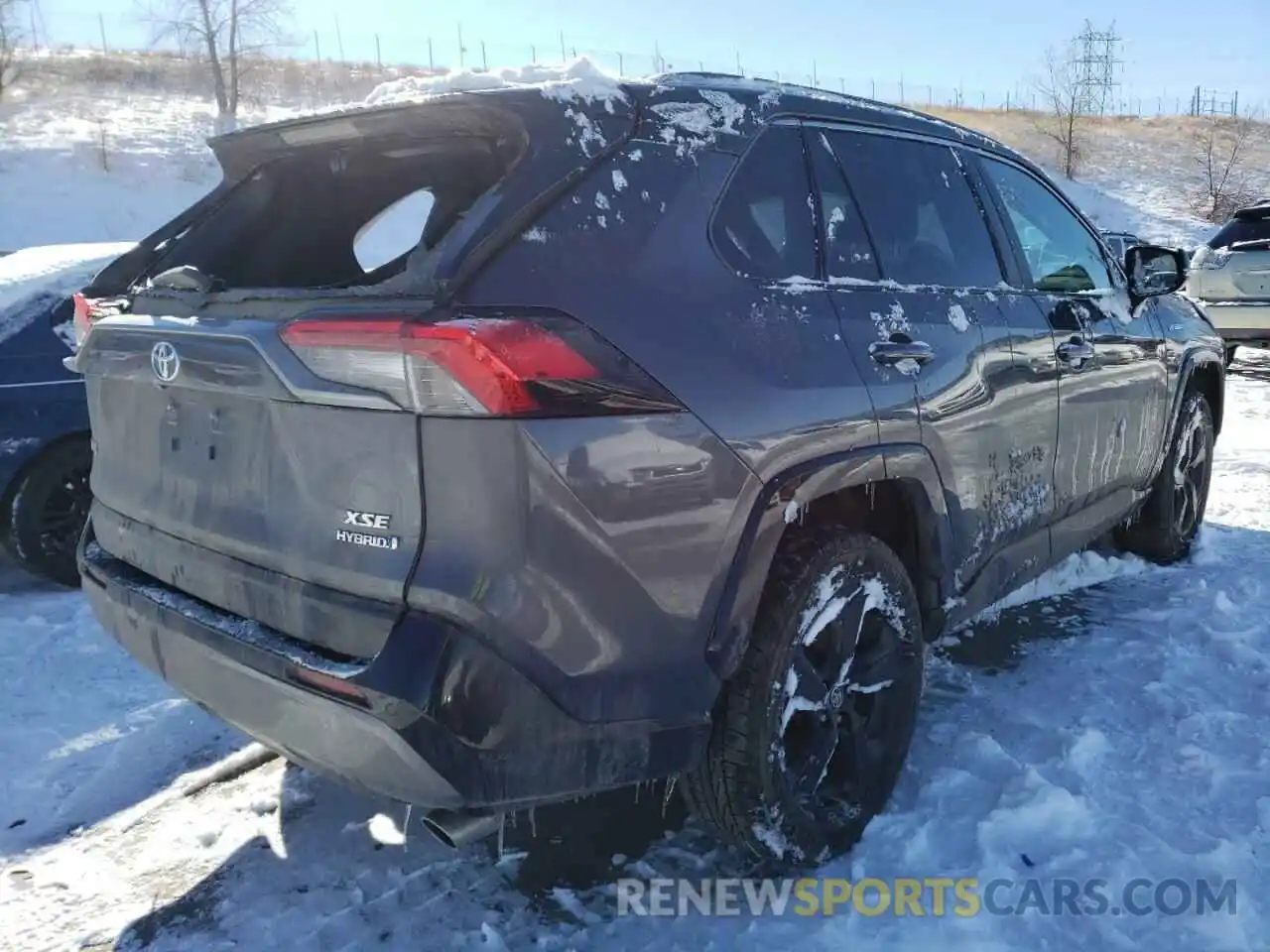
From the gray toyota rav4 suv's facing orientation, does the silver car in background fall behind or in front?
in front

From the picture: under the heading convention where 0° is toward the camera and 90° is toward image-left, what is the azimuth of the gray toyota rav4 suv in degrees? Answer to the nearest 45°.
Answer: approximately 225°

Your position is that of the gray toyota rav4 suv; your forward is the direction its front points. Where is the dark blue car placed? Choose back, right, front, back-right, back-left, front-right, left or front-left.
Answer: left

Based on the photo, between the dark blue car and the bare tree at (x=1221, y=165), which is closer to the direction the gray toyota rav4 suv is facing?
the bare tree

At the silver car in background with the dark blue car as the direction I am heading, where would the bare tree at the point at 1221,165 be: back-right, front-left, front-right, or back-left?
back-right

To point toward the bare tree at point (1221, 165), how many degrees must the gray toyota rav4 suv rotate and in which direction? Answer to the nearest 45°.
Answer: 0° — it already faces it
